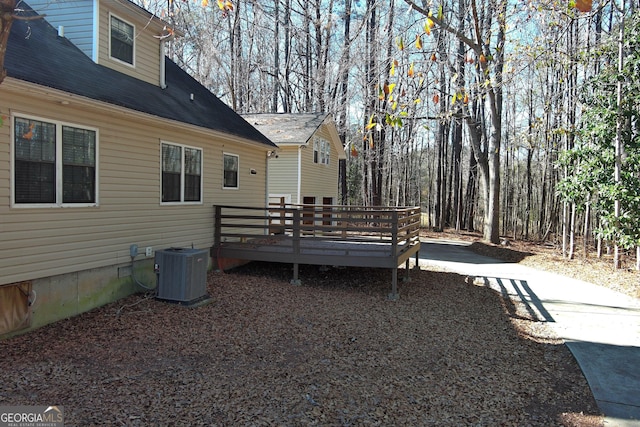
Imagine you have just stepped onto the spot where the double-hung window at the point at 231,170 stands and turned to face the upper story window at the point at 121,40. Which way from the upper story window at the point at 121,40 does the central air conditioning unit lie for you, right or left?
left

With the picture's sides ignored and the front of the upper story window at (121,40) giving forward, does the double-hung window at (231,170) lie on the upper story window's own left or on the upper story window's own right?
on the upper story window's own left

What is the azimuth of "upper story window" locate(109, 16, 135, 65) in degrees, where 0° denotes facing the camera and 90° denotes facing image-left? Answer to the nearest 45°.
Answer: approximately 315°
